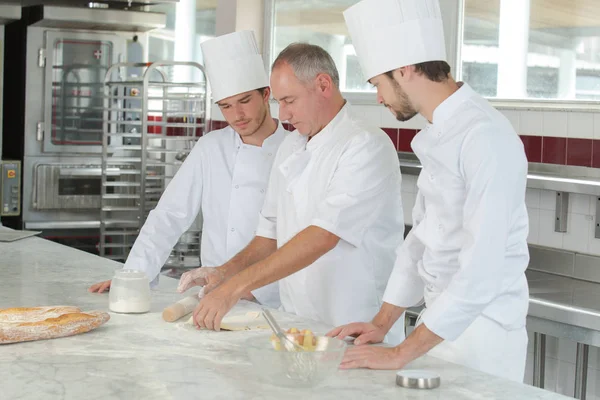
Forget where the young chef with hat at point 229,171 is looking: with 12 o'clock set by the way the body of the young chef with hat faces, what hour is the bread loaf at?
The bread loaf is roughly at 1 o'clock from the young chef with hat.

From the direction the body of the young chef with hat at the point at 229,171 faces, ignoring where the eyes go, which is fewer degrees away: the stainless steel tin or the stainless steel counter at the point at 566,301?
the stainless steel tin

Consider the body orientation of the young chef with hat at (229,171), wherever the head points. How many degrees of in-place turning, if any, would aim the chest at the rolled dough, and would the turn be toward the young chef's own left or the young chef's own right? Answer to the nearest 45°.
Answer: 0° — they already face it

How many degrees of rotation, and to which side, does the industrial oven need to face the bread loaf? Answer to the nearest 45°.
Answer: approximately 45° to its right

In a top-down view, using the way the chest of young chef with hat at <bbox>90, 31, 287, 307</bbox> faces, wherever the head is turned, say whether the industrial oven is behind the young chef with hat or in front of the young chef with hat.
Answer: behind

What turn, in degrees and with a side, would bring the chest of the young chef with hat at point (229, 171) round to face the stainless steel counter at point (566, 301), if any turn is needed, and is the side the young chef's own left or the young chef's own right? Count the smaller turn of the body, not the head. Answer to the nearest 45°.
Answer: approximately 90° to the young chef's own left

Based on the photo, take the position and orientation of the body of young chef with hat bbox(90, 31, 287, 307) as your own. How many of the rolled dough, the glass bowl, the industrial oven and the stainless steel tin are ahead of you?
3

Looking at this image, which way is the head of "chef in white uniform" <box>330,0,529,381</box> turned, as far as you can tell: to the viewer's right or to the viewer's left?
to the viewer's left

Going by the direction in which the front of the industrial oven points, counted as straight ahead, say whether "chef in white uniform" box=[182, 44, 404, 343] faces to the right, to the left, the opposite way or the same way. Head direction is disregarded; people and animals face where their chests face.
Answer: to the right
